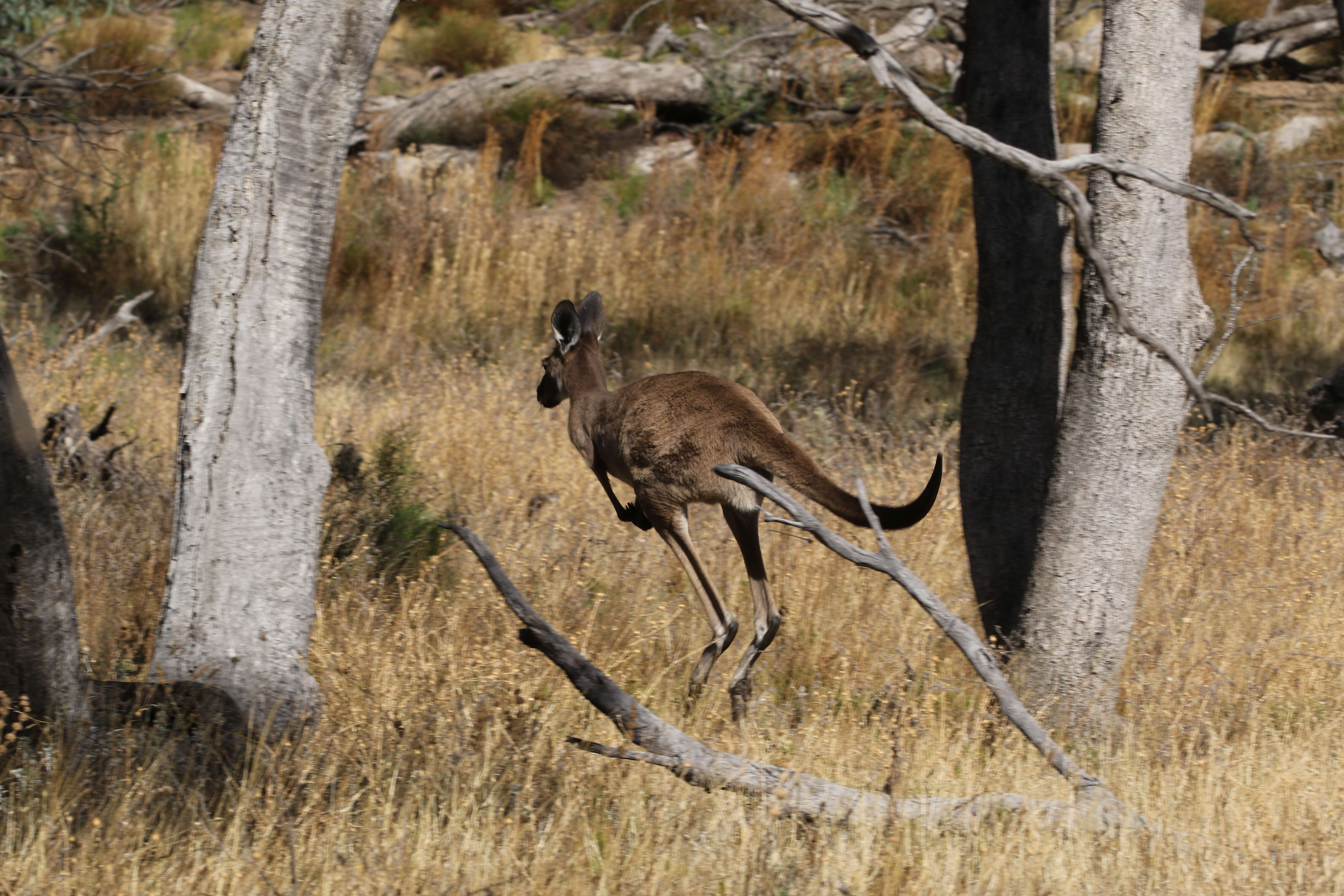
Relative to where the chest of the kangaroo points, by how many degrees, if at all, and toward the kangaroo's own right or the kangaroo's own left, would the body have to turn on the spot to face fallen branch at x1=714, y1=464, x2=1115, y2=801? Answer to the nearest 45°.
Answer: approximately 135° to the kangaroo's own left

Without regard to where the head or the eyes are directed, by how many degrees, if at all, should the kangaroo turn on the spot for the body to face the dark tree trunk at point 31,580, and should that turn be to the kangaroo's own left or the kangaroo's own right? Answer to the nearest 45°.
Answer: approximately 45° to the kangaroo's own left

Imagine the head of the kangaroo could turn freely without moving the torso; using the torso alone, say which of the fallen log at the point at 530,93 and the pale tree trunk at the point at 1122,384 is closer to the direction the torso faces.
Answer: the fallen log

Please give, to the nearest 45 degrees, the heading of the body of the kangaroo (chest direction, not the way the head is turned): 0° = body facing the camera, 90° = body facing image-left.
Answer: approximately 90°

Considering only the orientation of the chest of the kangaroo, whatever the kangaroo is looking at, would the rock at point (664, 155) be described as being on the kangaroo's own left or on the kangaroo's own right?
on the kangaroo's own right
